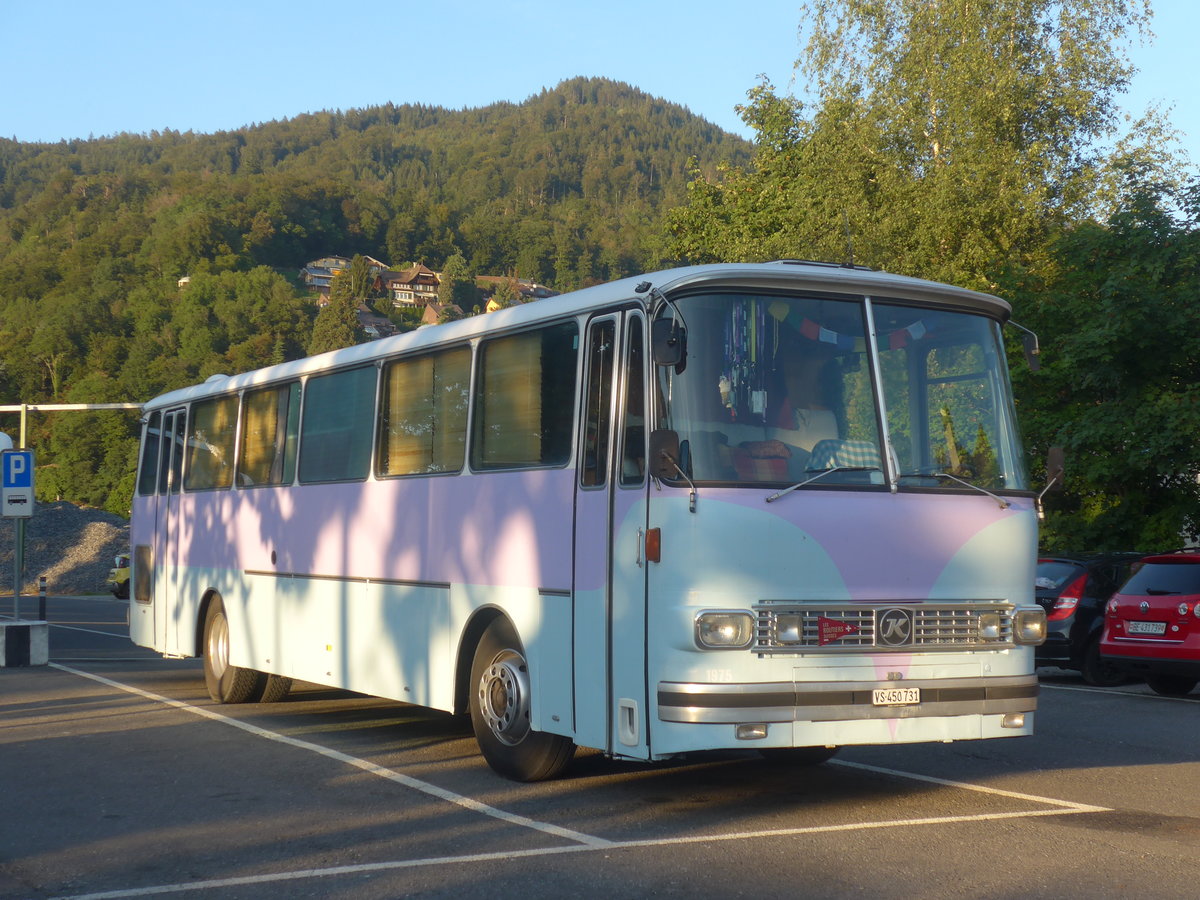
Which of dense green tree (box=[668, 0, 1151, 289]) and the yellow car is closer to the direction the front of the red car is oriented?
the dense green tree

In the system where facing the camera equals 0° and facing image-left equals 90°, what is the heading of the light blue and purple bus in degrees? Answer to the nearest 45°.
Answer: approximately 315°

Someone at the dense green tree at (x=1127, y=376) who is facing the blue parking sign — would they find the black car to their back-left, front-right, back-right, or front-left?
front-left

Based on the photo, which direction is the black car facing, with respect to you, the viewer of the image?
facing away from the viewer and to the right of the viewer

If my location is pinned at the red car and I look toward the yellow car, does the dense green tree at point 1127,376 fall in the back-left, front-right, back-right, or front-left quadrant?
front-right

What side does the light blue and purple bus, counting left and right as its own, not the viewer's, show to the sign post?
back

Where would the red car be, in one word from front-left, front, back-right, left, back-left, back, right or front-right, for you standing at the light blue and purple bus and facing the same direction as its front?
left

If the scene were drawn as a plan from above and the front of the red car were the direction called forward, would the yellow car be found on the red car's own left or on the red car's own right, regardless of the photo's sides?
on the red car's own left

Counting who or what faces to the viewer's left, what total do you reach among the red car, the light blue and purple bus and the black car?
0

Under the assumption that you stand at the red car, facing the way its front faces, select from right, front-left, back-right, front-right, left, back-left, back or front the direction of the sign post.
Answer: back-left

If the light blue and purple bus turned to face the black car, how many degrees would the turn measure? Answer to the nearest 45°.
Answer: approximately 90° to its left

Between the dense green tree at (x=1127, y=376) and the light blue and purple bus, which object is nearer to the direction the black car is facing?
the dense green tree

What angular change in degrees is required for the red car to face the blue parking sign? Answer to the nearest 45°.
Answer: approximately 135° to its left

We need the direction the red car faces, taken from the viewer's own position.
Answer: facing away from the viewer and to the right of the viewer

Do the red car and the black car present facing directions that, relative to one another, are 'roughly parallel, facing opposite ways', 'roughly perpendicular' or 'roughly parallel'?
roughly parallel
